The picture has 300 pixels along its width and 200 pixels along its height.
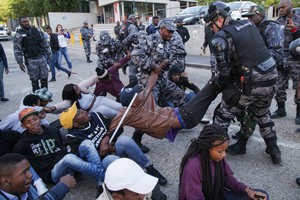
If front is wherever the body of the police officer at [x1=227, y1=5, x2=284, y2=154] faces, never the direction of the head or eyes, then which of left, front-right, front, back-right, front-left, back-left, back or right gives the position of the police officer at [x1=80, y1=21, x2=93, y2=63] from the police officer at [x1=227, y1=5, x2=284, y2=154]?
front-right

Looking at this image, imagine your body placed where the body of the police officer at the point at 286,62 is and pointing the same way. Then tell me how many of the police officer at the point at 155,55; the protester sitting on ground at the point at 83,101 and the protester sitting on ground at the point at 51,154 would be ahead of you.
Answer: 3

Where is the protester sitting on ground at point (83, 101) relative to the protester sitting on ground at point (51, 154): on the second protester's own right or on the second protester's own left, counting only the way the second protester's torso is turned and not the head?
on the second protester's own left

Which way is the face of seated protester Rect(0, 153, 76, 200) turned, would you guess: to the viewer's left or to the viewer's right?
to the viewer's right

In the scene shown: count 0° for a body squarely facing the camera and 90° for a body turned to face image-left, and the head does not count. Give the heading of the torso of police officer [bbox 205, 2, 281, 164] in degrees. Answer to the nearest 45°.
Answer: approximately 135°

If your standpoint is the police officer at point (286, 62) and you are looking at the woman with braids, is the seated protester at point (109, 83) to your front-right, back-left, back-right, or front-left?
front-right

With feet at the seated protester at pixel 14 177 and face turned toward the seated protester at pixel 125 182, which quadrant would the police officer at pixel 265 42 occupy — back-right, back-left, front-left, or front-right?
front-left

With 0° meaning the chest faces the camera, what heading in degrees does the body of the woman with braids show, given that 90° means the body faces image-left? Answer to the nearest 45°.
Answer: approximately 315°

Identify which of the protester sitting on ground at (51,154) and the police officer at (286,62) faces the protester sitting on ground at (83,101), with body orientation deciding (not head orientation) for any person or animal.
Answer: the police officer

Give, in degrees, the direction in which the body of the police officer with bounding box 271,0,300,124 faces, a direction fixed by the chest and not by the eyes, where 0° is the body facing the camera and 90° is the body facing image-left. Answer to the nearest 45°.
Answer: approximately 45°

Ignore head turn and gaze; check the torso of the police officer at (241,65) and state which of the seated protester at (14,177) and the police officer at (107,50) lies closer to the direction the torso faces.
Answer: the police officer

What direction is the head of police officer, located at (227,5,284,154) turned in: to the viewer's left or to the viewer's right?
to the viewer's left

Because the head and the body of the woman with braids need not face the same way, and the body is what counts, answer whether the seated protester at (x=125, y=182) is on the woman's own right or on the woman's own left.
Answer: on the woman's own right
